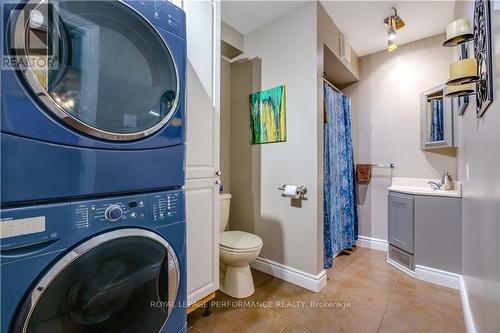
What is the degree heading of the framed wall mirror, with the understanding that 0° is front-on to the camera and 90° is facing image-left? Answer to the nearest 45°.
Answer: approximately 45°

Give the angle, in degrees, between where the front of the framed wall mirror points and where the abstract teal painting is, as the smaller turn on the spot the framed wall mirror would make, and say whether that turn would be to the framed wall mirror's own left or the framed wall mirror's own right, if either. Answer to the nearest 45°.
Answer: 0° — it already faces it

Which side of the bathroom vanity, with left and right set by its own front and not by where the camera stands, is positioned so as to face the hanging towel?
right

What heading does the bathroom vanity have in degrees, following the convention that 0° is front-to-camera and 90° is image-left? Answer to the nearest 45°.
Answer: approximately 45°

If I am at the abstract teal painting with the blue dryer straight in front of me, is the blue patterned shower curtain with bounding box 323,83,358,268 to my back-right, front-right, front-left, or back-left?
back-left

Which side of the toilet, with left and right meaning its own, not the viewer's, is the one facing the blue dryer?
right

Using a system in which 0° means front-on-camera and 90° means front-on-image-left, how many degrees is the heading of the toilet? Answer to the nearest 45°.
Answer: approximately 315°

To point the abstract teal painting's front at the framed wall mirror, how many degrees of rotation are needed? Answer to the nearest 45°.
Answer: approximately 135° to its left
